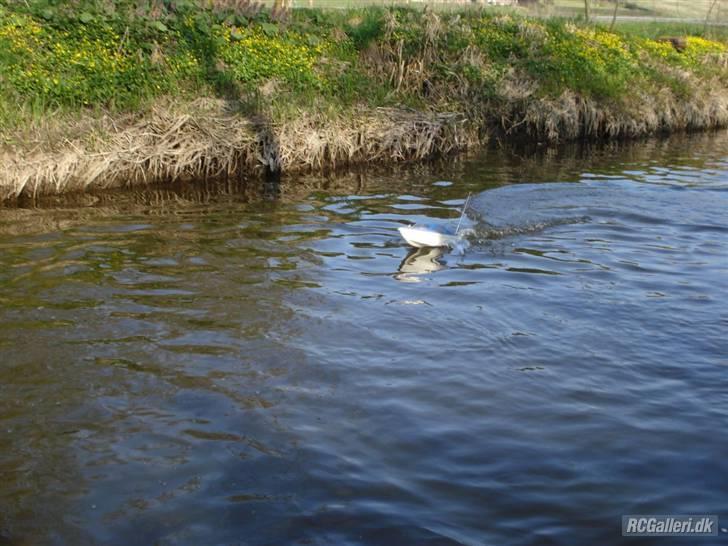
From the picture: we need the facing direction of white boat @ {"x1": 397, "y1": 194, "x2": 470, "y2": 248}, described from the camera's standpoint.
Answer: facing to the left of the viewer
